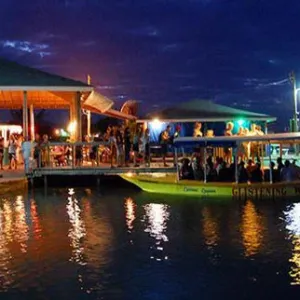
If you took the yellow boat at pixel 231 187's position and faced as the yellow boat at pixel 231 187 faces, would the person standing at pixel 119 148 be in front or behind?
in front

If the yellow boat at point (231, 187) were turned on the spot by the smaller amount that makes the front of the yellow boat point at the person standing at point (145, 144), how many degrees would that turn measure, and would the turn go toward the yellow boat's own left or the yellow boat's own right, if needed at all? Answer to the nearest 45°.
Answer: approximately 45° to the yellow boat's own right

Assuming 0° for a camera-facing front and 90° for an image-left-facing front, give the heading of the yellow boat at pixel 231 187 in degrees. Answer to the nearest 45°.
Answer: approximately 90°
